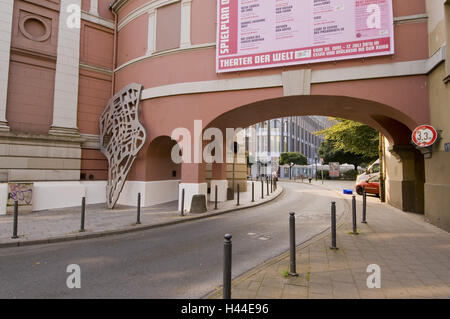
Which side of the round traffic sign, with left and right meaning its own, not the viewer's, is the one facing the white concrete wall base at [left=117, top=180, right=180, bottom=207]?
right

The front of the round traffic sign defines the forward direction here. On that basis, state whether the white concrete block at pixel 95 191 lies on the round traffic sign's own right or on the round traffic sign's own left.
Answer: on the round traffic sign's own right

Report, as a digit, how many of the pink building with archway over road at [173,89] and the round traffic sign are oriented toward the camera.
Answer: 2

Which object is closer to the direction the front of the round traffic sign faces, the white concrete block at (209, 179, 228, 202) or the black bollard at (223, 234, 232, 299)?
the black bollard

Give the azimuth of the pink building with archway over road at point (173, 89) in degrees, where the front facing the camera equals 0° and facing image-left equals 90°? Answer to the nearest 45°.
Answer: approximately 0°

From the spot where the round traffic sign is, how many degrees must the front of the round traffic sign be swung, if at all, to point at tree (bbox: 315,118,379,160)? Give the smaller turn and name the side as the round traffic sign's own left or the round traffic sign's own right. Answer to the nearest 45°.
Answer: approximately 180°

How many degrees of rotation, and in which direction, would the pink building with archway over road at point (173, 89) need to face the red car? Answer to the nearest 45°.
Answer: approximately 135° to its left

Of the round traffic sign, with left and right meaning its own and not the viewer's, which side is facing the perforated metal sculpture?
right

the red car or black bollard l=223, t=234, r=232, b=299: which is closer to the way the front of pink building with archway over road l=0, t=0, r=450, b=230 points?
the black bollard

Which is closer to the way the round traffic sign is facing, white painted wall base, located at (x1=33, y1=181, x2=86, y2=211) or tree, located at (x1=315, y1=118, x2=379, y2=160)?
the white painted wall base

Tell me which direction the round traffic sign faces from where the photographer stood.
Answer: facing the viewer

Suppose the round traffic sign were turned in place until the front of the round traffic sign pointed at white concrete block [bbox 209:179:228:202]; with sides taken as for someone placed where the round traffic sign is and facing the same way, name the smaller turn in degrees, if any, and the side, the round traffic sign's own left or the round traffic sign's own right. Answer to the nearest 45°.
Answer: approximately 90° to the round traffic sign's own right

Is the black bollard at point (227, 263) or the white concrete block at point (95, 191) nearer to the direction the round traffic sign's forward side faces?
the black bollard

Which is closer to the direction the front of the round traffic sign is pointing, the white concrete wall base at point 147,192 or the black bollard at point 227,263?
the black bollard
